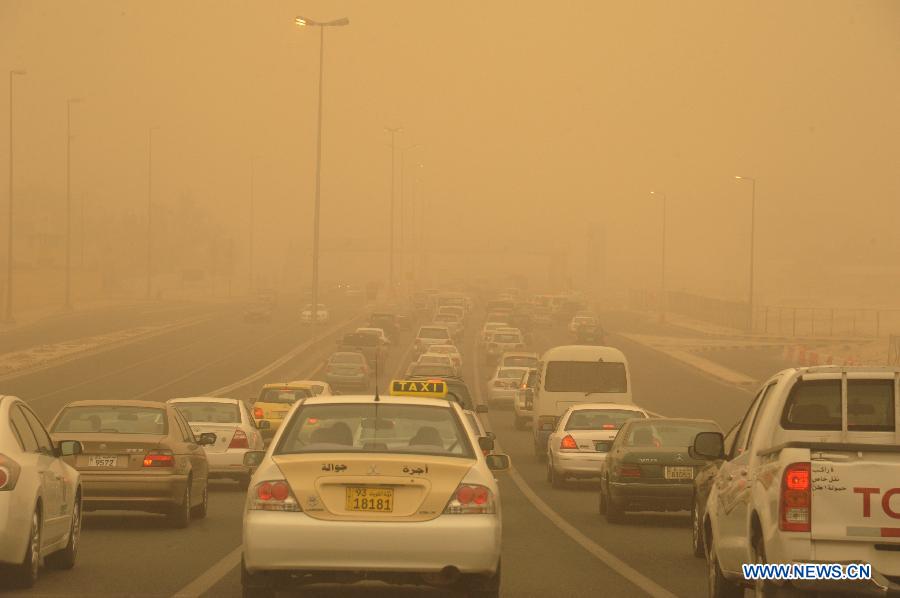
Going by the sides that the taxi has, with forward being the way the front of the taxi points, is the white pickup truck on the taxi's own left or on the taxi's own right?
on the taxi's own right

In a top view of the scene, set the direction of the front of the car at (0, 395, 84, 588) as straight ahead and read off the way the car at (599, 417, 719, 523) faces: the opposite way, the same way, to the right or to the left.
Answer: the same way

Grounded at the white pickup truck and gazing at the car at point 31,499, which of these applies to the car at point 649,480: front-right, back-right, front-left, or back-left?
front-right

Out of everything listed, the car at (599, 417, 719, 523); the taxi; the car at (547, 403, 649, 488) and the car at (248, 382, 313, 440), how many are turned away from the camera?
4

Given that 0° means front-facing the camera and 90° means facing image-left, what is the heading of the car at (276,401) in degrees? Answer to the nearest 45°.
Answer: approximately 180°

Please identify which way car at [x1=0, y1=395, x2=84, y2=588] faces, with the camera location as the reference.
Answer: facing away from the viewer and to the right of the viewer

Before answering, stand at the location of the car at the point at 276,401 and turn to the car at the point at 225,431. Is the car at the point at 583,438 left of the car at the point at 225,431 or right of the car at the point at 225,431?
left

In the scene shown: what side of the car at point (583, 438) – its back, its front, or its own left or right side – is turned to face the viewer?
back

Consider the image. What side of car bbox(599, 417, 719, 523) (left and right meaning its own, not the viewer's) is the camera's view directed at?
back

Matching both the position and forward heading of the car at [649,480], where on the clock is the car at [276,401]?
the car at [276,401] is roughly at 11 o'clock from the car at [649,480].

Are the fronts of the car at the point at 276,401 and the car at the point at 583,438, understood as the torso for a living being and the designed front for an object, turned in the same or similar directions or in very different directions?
same or similar directions

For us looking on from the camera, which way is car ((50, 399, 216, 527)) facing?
facing away from the viewer

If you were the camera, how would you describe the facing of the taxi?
facing away from the viewer

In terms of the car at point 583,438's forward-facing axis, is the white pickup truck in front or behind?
behind

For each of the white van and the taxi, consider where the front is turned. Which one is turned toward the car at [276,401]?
the taxi

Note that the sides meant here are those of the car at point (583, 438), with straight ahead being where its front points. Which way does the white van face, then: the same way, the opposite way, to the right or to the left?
the same way

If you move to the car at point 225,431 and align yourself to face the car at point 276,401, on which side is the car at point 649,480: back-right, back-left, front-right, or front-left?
back-right

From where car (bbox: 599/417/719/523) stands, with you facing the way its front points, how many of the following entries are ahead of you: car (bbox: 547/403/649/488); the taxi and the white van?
2

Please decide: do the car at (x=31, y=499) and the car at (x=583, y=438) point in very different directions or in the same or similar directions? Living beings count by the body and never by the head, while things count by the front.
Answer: same or similar directions

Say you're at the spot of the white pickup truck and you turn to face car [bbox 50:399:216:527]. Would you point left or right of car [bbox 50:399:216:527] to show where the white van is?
right

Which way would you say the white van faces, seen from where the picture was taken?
facing away from the viewer
